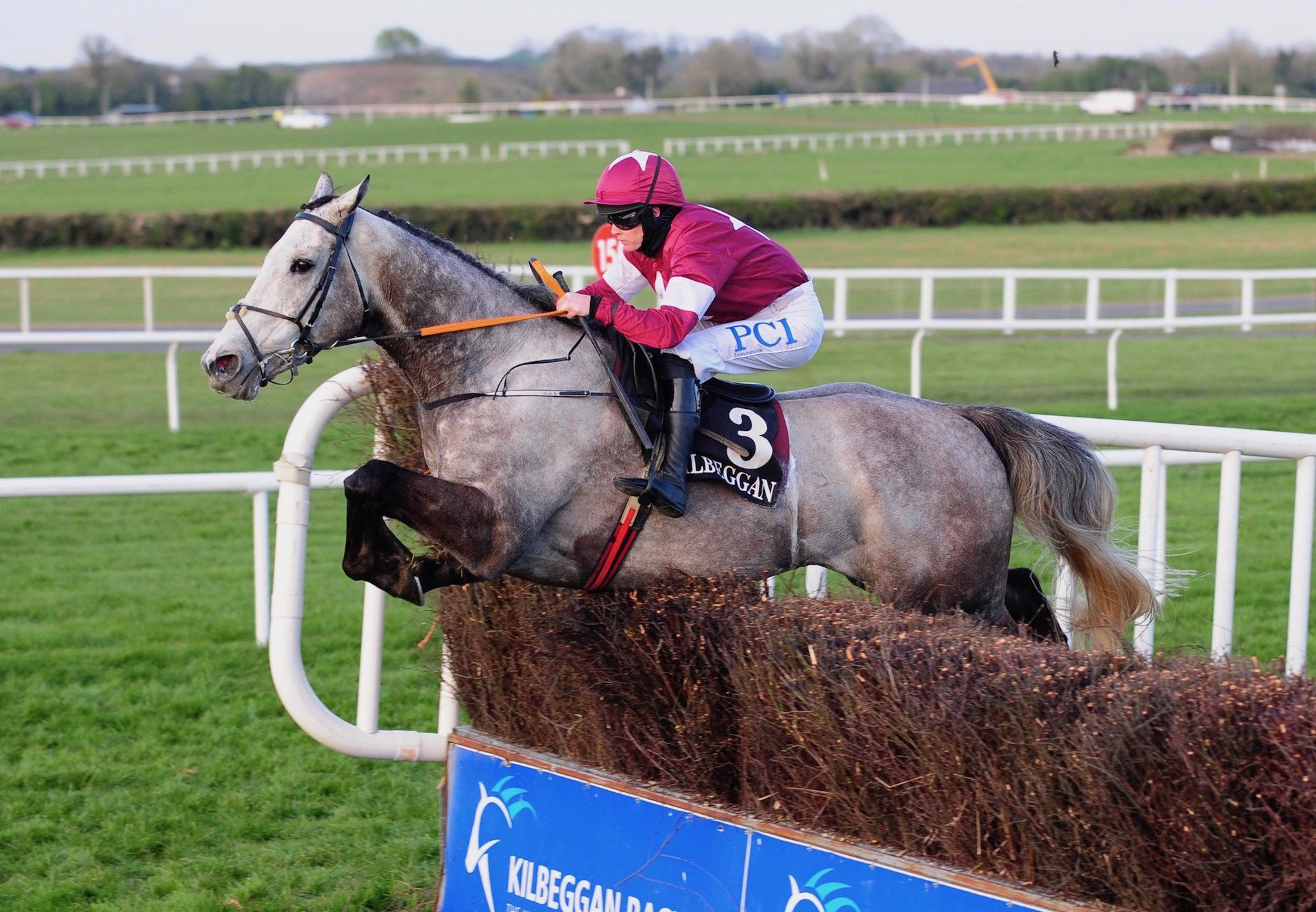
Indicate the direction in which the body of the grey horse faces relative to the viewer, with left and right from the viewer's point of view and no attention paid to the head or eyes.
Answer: facing to the left of the viewer

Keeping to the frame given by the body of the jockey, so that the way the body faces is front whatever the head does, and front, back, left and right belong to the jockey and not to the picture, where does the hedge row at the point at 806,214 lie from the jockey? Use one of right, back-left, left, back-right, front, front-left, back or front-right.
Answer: right

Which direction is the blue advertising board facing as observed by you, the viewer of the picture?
facing the viewer and to the left of the viewer

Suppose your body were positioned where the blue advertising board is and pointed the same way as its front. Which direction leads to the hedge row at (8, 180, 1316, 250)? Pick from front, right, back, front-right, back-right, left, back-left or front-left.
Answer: back-right

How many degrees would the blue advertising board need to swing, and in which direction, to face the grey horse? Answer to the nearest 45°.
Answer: approximately 135° to its right

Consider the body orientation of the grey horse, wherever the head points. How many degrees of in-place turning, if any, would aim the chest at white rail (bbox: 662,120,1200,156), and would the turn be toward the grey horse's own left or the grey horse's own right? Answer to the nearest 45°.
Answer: approximately 90° to the grey horse's own right

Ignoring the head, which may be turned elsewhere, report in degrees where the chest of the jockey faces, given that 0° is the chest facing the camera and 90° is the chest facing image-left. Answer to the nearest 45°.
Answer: approximately 90°

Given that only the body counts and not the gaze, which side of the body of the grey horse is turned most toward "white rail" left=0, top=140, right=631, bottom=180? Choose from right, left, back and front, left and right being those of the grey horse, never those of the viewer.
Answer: right

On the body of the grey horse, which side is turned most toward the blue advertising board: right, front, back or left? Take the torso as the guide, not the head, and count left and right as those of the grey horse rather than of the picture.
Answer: left
